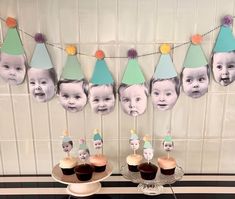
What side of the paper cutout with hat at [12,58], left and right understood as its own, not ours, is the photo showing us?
front

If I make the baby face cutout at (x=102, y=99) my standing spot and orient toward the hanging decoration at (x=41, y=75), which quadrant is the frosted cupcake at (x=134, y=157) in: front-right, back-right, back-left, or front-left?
back-left

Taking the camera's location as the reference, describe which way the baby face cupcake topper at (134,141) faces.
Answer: facing the viewer

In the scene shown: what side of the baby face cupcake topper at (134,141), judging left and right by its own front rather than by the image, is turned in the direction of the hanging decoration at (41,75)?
right

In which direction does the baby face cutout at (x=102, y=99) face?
toward the camera

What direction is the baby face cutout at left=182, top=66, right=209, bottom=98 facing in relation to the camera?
toward the camera

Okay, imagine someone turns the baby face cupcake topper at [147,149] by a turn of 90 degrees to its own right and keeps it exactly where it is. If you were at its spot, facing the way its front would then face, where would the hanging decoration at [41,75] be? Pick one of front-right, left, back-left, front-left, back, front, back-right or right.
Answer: front

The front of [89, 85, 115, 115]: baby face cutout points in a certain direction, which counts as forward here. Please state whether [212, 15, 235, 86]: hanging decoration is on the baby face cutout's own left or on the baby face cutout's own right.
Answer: on the baby face cutout's own left

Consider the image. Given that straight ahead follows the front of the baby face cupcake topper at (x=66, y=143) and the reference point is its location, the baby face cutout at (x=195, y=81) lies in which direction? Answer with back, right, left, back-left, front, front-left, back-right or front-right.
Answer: left
